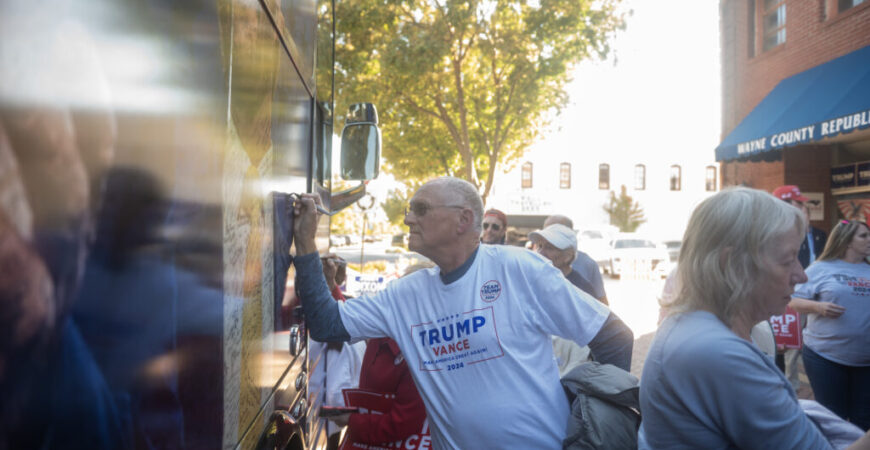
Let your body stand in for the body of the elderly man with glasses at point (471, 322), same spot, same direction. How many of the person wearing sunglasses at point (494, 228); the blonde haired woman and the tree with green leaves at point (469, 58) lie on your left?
1

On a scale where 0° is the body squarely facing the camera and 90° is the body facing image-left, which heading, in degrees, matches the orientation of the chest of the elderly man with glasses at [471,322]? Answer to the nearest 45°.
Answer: approximately 45°

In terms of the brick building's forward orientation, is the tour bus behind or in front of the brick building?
in front

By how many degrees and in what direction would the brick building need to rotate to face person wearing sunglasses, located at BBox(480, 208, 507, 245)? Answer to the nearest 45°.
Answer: approximately 45° to its left

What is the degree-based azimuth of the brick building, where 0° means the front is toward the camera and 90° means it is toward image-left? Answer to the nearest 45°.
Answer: approximately 45°

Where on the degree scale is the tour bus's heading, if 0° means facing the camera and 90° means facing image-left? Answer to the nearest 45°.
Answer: approximately 225°

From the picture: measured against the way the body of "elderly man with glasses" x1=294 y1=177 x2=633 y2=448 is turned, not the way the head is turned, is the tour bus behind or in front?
in front

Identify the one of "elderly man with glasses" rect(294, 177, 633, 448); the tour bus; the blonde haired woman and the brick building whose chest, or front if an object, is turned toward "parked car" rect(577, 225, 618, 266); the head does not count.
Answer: the tour bus

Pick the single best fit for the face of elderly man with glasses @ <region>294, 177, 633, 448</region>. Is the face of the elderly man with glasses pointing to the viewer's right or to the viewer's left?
to the viewer's left

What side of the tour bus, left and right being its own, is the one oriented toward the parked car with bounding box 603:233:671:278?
front

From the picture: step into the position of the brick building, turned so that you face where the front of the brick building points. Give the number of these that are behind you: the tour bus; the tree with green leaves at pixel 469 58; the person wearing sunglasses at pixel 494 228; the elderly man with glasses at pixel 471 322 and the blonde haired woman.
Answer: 0
